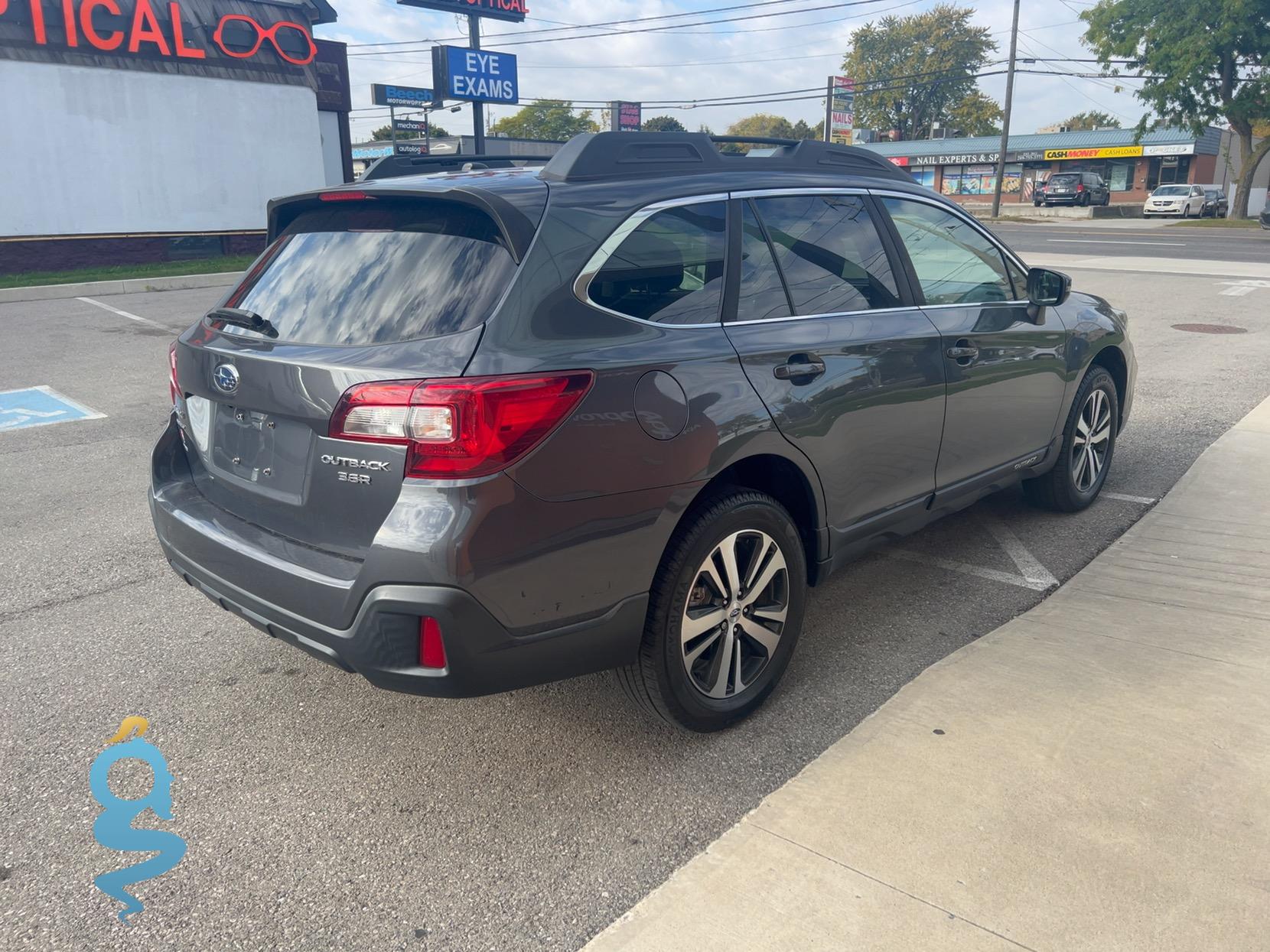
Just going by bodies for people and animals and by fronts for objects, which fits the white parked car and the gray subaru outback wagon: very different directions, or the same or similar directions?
very different directions

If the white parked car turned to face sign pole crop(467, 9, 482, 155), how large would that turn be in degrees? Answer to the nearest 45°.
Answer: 0° — it already faces it

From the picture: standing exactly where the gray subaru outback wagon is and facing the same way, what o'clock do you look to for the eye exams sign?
The eye exams sign is roughly at 10 o'clock from the gray subaru outback wagon.

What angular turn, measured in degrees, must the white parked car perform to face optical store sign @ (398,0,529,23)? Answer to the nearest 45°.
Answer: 0° — it already faces it

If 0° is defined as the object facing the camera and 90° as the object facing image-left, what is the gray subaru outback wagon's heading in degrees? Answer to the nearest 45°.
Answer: approximately 225°

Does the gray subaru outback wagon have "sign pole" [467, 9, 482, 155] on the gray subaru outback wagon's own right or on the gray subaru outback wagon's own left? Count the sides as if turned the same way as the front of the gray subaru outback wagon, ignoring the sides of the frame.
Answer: on the gray subaru outback wagon's own left

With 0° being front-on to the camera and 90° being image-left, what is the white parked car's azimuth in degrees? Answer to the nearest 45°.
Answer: approximately 45°

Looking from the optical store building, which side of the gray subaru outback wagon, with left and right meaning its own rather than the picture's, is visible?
left

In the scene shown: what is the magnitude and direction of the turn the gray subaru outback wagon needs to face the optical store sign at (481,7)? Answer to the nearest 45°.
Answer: approximately 45° to its left
